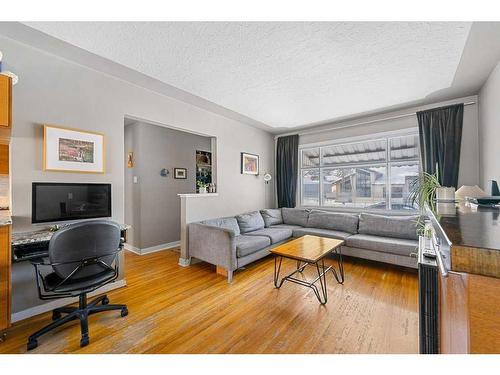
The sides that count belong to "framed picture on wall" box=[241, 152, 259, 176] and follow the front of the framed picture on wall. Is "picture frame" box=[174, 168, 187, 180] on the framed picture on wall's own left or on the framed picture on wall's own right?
on the framed picture on wall's own right

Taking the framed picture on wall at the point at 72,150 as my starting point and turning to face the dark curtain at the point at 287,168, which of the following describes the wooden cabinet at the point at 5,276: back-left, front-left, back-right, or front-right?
back-right

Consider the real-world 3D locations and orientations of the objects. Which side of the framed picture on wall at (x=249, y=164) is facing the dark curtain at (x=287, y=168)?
left

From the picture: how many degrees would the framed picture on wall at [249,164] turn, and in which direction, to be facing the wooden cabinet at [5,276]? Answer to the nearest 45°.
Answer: approximately 90° to its right

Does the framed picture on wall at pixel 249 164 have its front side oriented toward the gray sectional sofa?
yes

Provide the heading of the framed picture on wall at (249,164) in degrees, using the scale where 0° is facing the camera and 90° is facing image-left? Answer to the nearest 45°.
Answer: approximately 315°

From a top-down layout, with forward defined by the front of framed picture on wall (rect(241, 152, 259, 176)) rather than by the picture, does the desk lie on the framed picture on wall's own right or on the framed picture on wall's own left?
on the framed picture on wall's own right

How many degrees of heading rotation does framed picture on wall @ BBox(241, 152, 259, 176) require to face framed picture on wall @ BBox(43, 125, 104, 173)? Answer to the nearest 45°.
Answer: approximately 90° to its right
